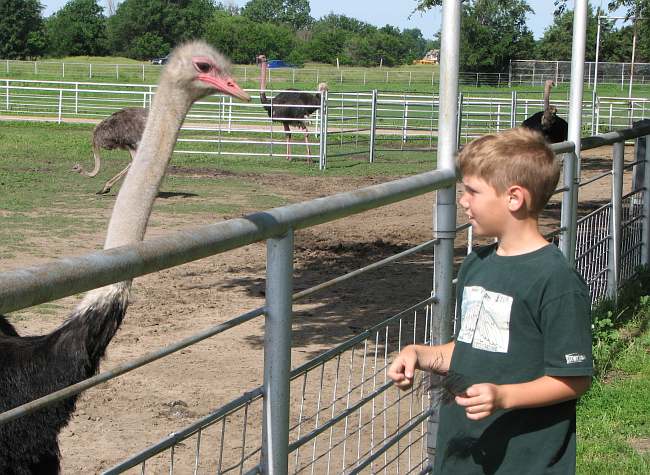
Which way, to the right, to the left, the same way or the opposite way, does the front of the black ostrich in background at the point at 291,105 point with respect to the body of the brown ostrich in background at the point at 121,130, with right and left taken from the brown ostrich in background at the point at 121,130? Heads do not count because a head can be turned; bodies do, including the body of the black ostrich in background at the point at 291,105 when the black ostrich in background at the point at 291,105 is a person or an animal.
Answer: the same way

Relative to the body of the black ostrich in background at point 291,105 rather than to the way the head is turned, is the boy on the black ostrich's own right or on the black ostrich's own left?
on the black ostrich's own left

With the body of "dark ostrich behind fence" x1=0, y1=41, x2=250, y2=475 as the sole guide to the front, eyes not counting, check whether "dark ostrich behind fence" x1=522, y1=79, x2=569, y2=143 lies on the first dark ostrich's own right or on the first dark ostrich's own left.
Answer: on the first dark ostrich's own left

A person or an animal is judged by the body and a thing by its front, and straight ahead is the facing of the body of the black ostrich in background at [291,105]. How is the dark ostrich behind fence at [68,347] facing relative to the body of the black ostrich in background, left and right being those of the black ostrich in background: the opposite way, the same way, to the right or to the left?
the opposite way

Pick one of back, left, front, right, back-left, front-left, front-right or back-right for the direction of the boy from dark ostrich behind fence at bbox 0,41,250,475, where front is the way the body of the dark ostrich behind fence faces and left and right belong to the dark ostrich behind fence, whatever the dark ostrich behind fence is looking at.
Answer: front-right

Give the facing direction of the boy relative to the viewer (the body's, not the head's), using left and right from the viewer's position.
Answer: facing the viewer and to the left of the viewer

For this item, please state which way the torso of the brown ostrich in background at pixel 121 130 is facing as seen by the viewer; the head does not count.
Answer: to the viewer's left

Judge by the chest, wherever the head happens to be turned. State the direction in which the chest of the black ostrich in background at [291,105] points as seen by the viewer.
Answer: to the viewer's left

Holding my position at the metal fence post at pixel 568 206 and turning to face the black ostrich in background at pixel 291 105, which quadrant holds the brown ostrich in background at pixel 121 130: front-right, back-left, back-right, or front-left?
front-left

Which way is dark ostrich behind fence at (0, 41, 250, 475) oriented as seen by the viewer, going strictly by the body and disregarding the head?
to the viewer's right

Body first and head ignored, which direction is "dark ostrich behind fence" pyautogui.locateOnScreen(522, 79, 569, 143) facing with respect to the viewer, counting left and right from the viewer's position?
facing the viewer and to the right of the viewer

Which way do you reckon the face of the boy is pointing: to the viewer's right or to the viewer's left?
to the viewer's left

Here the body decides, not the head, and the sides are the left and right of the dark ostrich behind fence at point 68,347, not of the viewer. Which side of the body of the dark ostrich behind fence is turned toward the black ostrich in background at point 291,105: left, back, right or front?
left
